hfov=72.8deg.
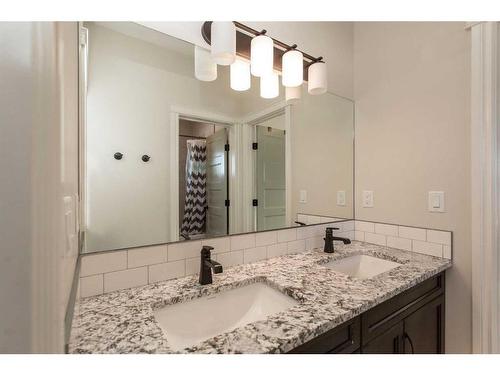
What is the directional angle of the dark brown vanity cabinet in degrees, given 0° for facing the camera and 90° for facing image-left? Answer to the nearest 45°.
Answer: approximately 315°
